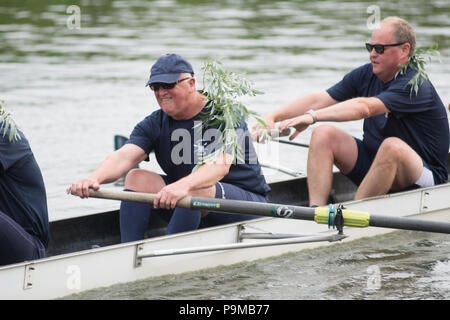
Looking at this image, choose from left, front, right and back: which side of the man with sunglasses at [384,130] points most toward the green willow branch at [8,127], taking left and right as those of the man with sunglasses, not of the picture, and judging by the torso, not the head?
front

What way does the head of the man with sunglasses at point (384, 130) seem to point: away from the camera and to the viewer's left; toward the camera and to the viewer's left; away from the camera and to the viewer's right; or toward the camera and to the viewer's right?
toward the camera and to the viewer's left

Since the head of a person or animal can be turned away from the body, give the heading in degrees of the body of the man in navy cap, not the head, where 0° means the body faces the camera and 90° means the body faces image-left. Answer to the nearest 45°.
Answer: approximately 45°

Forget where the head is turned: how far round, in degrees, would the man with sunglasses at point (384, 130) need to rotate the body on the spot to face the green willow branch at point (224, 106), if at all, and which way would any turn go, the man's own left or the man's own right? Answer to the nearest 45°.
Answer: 0° — they already face it

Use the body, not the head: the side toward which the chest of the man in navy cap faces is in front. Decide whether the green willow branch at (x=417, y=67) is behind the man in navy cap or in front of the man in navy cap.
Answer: behind

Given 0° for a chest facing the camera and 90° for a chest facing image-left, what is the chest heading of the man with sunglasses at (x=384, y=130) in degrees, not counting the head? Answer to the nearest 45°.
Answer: approximately 45°

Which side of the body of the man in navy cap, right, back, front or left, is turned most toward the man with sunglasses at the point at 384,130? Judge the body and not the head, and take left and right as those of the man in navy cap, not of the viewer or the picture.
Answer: back

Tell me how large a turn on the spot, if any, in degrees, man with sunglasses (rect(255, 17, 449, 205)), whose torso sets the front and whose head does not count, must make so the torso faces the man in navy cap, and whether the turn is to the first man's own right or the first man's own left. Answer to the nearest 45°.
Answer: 0° — they already face them

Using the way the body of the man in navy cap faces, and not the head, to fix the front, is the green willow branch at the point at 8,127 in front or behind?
in front

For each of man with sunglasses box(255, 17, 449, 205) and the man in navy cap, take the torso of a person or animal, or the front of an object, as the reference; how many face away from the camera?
0

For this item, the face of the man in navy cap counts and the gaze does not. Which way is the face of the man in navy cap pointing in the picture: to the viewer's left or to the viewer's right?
to the viewer's left
